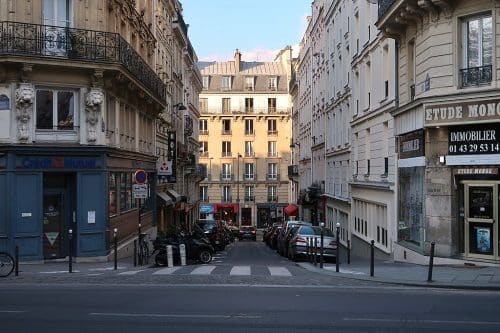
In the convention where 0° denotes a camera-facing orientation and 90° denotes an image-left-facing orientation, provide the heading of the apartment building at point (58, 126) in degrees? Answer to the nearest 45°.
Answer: approximately 0°

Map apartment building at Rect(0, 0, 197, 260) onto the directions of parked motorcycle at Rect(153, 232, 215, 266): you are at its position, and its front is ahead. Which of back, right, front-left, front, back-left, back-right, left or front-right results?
back

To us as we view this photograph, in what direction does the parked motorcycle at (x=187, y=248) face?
facing to the right of the viewer

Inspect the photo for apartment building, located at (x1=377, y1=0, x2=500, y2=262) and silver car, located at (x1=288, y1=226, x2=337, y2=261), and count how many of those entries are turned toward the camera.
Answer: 1

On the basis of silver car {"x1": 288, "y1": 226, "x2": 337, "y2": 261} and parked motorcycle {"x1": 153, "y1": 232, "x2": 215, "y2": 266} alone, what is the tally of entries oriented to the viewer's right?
1
